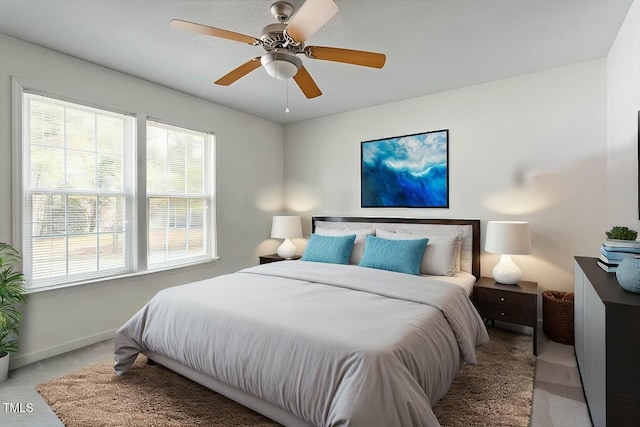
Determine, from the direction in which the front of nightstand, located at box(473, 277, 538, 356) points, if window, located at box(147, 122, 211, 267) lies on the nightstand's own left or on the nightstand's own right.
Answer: on the nightstand's own right

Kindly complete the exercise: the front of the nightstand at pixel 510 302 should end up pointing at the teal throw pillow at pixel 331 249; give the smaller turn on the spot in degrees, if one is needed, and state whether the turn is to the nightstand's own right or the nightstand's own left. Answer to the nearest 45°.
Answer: approximately 90° to the nightstand's own right

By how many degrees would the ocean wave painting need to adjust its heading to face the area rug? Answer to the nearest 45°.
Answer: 0° — it already faces it

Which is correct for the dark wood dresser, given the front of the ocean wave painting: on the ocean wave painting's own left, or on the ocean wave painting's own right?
on the ocean wave painting's own left

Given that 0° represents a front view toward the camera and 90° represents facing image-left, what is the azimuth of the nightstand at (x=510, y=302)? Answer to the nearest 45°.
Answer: approximately 0°

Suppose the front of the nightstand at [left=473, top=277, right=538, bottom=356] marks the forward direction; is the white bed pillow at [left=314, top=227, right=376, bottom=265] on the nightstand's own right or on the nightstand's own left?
on the nightstand's own right

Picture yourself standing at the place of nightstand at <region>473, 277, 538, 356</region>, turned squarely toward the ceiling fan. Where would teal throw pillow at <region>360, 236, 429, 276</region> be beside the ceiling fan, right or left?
right

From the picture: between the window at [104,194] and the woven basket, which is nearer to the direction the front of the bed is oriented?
the window
